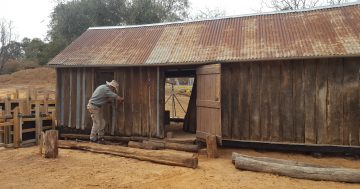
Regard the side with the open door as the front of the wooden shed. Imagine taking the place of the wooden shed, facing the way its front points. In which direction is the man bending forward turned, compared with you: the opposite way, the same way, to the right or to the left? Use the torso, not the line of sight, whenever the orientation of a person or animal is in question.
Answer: to the left

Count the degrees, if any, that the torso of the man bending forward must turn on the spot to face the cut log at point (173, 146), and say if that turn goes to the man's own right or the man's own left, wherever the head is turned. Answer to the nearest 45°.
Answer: approximately 45° to the man's own right

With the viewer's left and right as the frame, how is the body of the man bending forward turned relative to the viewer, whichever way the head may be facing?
facing to the right of the viewer

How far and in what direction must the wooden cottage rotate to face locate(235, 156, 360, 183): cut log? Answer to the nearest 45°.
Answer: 0° — it already faces it

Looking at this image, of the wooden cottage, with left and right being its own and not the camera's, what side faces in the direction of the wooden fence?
right

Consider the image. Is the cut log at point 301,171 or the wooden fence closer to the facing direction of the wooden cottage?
the cut log
